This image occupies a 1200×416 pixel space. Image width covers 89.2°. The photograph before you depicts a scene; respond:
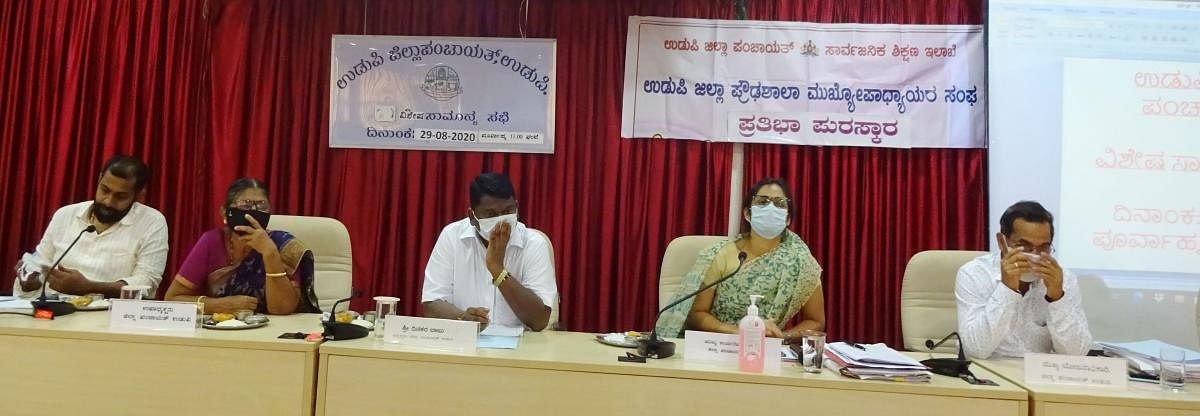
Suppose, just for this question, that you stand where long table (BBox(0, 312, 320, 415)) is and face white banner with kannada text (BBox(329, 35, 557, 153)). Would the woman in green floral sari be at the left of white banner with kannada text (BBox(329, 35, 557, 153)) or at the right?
right

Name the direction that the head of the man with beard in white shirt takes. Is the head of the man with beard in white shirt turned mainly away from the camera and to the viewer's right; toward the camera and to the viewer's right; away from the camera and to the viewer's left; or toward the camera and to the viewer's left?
toward the camera and to the viewer's left

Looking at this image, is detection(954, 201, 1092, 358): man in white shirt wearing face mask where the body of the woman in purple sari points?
no

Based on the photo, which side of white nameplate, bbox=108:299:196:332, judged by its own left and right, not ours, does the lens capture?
front

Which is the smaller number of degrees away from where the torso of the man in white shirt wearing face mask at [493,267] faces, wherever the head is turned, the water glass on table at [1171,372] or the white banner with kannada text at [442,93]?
the water glass on table

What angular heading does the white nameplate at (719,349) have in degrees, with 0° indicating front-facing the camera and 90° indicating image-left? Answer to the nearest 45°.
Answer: approximately 0°

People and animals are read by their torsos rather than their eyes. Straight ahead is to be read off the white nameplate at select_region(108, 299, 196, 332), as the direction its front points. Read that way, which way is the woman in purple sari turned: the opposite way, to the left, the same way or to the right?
the same way

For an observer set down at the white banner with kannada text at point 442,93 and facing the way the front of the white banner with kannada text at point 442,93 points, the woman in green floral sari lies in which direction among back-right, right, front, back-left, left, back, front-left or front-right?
front-left

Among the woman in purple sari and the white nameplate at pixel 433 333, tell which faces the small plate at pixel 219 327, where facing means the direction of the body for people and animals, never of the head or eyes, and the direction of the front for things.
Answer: the woman in purple sari

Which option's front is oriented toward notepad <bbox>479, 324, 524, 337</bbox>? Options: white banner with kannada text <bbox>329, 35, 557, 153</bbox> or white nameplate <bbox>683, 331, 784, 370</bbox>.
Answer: the white banner with kannada text

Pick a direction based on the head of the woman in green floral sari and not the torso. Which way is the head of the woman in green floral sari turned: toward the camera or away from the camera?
toward the camera

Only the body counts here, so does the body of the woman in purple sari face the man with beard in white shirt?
no

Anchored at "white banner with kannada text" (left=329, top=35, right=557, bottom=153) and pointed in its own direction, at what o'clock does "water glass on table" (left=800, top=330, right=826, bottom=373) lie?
The water glass on table is roughly at 11 o'clock from the white banner with kannada text.

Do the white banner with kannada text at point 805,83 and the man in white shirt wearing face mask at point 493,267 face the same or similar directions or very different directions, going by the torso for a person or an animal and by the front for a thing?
same or similar directions

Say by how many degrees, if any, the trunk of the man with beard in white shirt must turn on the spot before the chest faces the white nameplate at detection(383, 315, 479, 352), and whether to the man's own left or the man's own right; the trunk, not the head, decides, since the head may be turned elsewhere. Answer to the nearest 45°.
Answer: approximately 45° to the man's own left

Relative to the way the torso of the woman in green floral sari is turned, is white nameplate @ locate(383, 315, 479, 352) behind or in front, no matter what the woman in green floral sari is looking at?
in front

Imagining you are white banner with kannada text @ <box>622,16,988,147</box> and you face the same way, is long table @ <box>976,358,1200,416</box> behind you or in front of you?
in front

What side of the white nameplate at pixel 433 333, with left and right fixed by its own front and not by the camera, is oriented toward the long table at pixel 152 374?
right

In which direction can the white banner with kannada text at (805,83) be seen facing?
toward the camera
